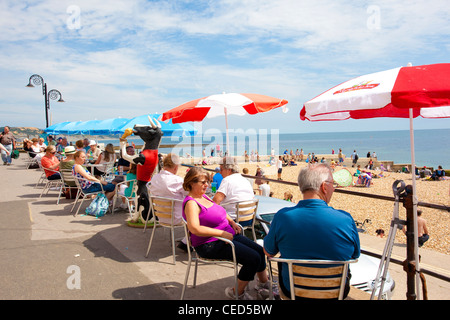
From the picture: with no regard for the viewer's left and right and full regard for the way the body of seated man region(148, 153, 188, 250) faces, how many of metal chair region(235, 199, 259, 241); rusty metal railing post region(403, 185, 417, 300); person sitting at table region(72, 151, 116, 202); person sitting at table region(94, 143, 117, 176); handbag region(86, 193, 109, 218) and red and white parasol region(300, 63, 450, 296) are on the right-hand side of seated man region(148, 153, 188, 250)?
3

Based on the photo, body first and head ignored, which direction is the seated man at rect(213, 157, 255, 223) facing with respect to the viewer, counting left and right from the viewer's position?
facing away from the viewer and to the left of the viewer

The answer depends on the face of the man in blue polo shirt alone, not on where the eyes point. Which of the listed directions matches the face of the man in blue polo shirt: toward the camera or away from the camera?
away from the camera

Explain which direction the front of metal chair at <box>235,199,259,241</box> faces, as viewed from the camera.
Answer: facing away from the viewer and to the left of the viewer

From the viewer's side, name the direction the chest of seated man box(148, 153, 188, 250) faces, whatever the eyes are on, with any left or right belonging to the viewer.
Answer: facing away from the viewer and to the right of the viewer

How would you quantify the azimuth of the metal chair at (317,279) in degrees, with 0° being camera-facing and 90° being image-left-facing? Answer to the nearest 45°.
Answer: approximately 180°

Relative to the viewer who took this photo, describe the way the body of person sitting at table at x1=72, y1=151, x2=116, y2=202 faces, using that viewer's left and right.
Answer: facing to the right of the viewer

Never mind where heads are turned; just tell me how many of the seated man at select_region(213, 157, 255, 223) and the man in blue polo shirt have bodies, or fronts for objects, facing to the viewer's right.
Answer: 0

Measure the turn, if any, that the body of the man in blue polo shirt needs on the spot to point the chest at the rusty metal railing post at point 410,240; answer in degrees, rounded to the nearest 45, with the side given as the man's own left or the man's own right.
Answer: approximately 45° to the man's own right

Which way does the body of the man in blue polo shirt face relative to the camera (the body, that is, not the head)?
away from the camera

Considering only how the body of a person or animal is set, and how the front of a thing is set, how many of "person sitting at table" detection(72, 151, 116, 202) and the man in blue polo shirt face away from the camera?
1

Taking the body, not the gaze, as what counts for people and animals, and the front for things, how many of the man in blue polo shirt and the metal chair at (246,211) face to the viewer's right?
0
